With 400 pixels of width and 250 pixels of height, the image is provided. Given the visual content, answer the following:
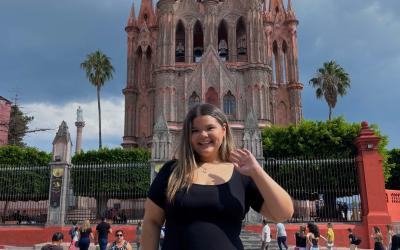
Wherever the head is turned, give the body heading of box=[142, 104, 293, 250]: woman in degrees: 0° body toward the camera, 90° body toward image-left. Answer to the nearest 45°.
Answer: approximately 0°

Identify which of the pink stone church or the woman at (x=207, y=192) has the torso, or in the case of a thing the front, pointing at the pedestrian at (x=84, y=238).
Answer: the pink stone church

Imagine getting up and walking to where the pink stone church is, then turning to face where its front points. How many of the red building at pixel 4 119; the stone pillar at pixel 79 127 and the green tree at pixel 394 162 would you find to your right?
2

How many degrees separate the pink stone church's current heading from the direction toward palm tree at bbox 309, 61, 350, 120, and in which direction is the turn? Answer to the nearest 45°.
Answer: approximately 90° to its left

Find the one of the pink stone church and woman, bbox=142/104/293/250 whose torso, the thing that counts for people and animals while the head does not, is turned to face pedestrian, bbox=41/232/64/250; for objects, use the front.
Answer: the pink stone church

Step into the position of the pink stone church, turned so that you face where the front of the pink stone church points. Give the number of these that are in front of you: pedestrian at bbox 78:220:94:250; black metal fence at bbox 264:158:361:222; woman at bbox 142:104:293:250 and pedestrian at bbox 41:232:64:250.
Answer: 4

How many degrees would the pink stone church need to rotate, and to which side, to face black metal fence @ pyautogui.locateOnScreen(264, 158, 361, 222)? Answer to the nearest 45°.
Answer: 0° — it already faces it

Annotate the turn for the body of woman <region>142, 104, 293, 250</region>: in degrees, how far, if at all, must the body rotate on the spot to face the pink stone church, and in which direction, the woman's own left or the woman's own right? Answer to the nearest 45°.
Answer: approximately 180°

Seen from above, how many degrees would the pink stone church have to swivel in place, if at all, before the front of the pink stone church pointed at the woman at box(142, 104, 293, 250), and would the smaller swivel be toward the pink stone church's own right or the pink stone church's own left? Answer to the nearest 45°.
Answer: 0° — it already faces them

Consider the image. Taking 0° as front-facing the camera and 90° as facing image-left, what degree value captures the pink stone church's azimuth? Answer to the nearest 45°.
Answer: approximately 0°

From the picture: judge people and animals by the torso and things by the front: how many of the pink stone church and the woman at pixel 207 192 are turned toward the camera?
2

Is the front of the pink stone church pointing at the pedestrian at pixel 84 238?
yes
